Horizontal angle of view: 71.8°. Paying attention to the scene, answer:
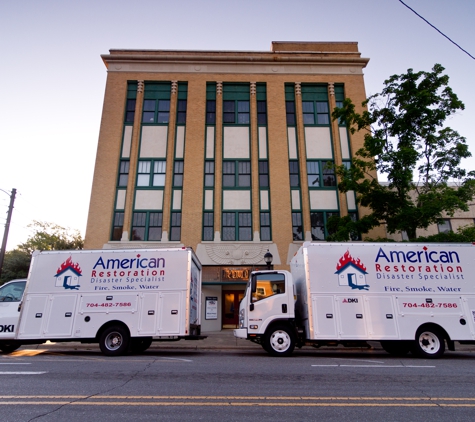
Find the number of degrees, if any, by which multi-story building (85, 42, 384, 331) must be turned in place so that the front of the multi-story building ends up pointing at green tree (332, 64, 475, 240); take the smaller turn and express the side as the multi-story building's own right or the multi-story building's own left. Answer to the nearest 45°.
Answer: approximately 45° to the multi-story building's own left

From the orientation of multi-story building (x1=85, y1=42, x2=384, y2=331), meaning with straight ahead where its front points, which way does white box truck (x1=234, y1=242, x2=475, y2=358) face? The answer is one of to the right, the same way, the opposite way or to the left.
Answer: to the right

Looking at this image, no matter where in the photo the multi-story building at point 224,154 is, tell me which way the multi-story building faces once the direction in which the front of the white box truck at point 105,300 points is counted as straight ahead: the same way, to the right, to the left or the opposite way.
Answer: to the left

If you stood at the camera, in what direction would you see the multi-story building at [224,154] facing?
facing the viewer

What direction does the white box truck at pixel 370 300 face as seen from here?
to the viewer's left

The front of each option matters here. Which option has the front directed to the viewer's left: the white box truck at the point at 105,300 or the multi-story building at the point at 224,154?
the white box truck

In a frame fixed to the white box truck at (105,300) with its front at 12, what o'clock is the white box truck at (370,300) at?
the white box truck at (370,300) is roughly at 7 o'clock from the white box truck at (105,300).

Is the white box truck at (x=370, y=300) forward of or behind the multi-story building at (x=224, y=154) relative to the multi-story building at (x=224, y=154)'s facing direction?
forward

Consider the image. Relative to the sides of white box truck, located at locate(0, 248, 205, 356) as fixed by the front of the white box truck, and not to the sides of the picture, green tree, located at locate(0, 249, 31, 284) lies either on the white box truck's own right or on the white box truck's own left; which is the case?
on the white box truck's own right

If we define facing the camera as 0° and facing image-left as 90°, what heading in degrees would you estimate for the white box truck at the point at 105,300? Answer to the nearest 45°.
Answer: approximately 90°

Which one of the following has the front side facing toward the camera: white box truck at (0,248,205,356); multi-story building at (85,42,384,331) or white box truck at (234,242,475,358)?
the multi-story building

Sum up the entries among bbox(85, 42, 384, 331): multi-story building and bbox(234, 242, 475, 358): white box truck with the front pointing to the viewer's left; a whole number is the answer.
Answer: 1

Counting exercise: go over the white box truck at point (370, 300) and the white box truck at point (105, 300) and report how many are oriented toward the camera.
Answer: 0
